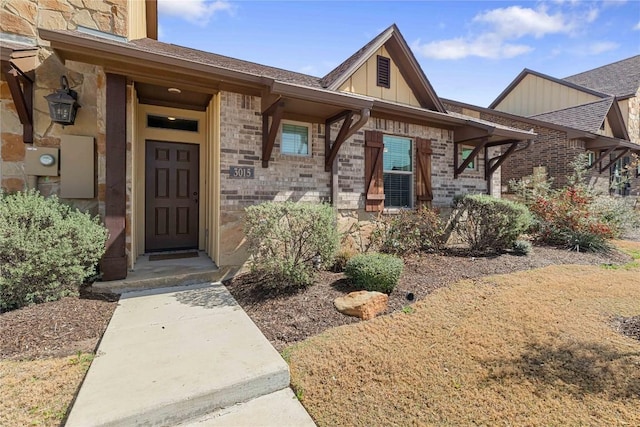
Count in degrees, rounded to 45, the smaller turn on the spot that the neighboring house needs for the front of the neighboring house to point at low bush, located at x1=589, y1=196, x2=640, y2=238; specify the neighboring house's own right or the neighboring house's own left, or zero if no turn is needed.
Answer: approximately 45° to the neighboring house's own right

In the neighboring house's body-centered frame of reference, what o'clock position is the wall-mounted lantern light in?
The wall-mounted lantern light is roughly at 2 o'clock from the neighboring house.

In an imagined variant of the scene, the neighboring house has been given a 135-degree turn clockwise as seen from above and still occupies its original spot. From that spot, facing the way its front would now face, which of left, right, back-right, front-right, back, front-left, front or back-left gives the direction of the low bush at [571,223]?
left

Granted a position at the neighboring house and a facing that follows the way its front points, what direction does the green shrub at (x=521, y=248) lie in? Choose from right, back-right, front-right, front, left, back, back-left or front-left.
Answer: front-right

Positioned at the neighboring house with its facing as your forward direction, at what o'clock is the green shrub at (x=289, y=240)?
The green shrub is roughly at 2 o'clock from the neighboring house.

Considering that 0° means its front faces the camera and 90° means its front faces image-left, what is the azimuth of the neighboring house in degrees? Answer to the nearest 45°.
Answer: approximately 315°

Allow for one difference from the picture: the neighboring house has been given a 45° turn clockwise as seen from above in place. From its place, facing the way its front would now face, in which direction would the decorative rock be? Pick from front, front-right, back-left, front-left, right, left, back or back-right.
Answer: front

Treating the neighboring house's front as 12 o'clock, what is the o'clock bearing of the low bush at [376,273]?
The low bush is roughly at 2 o'clock from the neighboring house.

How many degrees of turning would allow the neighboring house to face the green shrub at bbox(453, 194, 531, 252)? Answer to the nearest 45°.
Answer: approximately 45° to its right

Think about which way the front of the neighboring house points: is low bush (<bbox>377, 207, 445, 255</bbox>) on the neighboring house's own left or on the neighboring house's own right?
on the neighboring house's own right

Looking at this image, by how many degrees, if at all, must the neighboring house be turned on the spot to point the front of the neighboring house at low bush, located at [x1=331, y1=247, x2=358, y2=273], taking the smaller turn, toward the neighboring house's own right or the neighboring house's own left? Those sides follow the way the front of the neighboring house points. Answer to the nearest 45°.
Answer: approximately 45° to the neighboring house's own right
